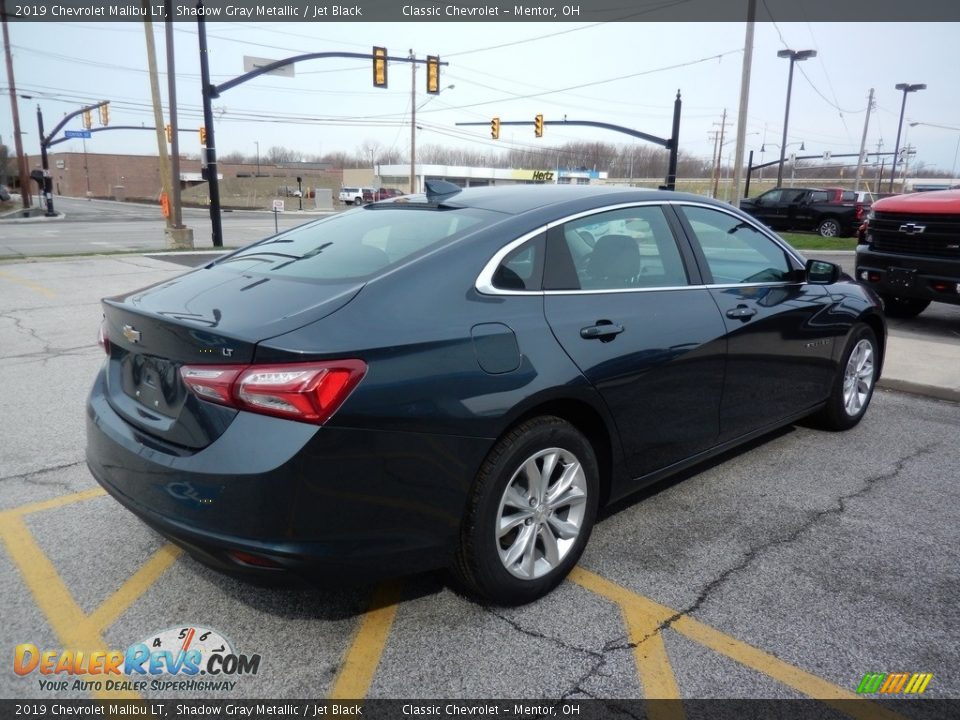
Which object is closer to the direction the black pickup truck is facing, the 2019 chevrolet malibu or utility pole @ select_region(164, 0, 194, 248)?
the utility pole

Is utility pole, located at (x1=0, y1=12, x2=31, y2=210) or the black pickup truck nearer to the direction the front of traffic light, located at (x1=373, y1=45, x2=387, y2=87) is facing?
the utility pole

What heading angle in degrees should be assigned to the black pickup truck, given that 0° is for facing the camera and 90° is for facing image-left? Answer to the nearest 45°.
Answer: approximately 90°

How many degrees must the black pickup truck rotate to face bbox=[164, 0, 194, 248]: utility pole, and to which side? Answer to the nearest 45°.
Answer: approximately 45° to its left

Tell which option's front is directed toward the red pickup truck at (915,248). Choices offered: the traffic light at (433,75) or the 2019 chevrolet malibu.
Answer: the 2019 chevrolet malibu

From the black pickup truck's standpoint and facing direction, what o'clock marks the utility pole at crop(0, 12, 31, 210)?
The utility pole is roughly at 12 o'clock from the black pickup truck.

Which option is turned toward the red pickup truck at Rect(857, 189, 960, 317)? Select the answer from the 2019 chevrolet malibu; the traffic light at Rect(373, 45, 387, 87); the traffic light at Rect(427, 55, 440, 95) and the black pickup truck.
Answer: the 2019 chevrolet malibu

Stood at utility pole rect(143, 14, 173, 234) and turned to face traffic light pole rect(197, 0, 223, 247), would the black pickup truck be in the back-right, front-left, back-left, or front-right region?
front-left

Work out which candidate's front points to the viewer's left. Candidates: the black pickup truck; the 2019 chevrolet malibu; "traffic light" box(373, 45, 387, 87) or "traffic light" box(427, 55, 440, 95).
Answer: the black pickup truck

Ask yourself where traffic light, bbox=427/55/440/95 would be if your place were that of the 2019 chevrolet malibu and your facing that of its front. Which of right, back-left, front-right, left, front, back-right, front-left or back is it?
front-left

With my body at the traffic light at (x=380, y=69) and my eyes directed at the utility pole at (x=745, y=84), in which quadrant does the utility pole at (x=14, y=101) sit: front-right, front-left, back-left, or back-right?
back-left

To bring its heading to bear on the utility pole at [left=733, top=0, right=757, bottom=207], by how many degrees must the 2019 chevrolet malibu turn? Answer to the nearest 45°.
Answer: approximately 45° to its left

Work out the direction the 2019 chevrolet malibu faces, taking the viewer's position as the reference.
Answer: facing away from the viewer and to the right of the viewer
